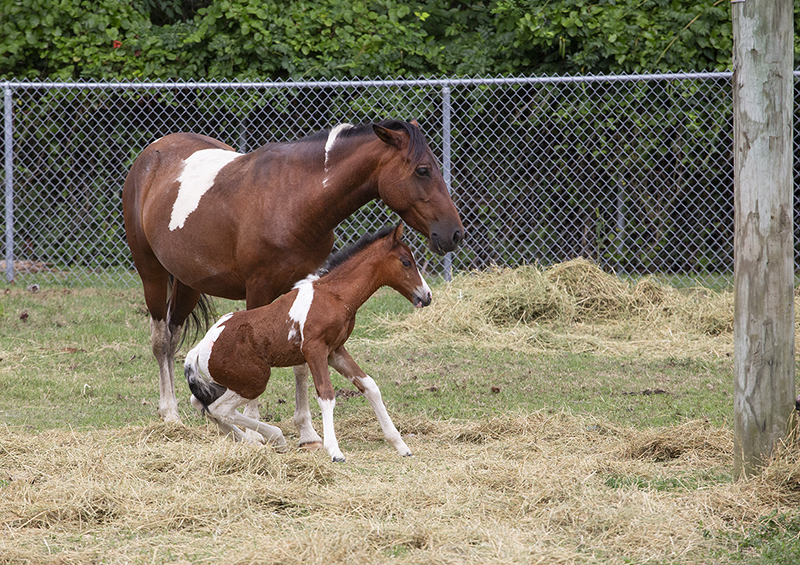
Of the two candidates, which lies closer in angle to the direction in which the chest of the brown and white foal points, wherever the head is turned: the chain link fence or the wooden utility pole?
the wooden utility pole

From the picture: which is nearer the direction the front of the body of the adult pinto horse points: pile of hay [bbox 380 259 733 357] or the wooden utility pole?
the wooden utility pole

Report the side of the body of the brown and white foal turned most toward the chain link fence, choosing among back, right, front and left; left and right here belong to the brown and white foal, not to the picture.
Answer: left

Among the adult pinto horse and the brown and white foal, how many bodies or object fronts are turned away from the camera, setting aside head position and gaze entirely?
0

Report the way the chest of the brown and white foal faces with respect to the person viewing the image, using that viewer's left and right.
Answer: facing to the right of the viewer

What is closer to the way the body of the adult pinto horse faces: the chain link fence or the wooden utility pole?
the wooden utility pole

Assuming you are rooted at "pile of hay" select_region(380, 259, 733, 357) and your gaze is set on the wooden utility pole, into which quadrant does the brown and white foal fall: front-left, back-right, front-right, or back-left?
front-right

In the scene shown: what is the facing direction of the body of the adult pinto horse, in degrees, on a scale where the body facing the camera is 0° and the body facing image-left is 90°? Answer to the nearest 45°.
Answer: approximately 315°

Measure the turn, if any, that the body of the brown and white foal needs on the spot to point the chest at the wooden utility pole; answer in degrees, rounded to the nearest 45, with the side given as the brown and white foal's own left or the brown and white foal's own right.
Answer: approximately 45° to the brown and white foal's own right
